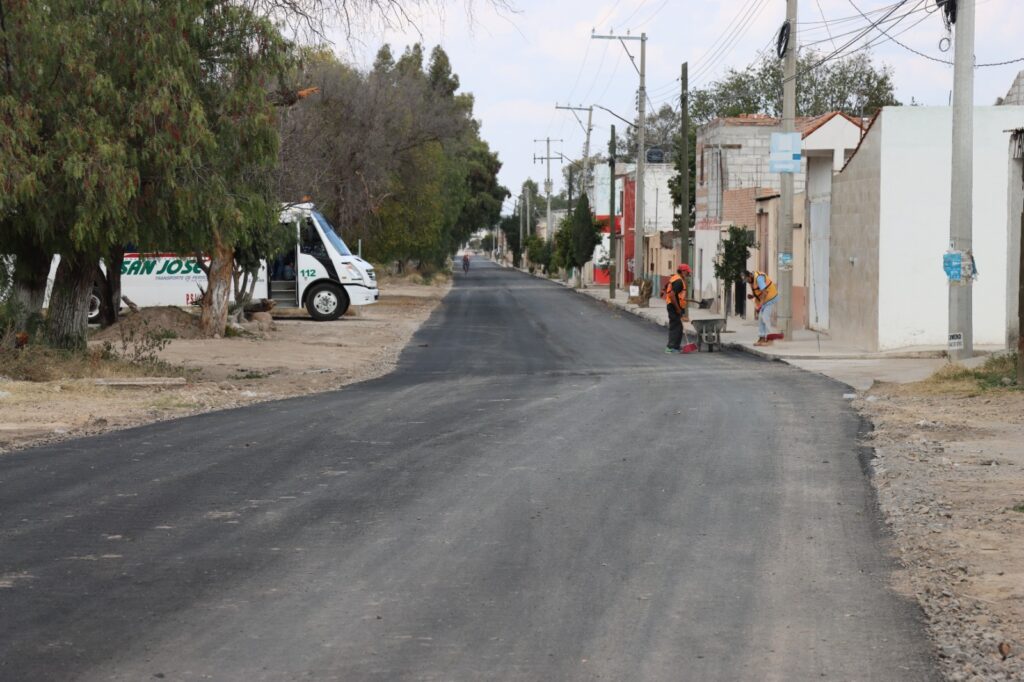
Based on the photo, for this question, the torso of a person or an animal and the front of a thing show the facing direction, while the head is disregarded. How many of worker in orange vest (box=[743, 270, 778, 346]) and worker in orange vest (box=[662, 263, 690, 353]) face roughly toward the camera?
0

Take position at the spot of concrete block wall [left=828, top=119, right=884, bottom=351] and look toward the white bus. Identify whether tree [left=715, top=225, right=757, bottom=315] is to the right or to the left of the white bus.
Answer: right

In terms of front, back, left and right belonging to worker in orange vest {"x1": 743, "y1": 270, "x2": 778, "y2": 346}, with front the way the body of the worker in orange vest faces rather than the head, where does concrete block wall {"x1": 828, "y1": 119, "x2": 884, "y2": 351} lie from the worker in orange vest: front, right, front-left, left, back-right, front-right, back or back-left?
back

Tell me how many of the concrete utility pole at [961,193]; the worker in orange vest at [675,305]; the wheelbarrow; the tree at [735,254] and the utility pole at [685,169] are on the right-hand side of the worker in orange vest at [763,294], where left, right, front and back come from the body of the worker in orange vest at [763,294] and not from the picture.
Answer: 2

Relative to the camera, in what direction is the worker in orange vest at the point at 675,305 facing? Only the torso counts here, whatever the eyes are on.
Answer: to the viewer's right

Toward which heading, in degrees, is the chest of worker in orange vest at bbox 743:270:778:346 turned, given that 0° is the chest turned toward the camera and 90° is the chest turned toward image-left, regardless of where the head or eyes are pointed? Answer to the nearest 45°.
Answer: approximately 90°

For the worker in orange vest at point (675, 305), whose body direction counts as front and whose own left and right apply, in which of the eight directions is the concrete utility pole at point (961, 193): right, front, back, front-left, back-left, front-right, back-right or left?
front-right

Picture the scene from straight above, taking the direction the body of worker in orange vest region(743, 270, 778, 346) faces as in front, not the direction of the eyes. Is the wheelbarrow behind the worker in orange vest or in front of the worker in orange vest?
in front

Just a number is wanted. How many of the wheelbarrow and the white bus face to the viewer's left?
0

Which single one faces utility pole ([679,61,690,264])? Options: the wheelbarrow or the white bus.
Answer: the white bus

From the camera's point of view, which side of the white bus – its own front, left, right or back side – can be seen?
right

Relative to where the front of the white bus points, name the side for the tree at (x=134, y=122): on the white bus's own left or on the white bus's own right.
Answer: on the white bus's own right

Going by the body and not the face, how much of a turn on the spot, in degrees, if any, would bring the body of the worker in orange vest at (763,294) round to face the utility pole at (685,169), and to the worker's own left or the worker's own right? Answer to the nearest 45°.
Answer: approximately 90° to the worker's own right

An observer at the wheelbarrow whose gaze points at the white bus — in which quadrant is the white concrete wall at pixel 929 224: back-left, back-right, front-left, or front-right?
back-right
